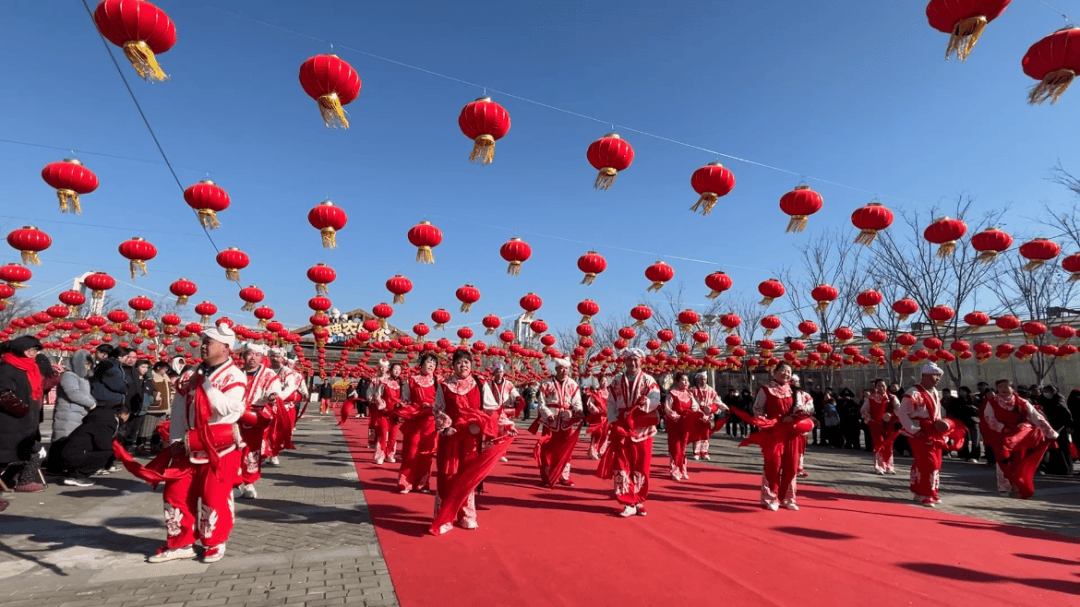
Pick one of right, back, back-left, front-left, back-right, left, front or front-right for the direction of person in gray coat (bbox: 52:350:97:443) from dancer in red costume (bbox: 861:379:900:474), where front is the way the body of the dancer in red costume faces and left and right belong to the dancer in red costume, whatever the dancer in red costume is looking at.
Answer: front-right

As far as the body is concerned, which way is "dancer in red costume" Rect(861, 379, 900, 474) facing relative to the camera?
toward the camera

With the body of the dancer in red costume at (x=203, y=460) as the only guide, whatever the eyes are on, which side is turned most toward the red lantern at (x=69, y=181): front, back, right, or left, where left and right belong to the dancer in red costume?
right

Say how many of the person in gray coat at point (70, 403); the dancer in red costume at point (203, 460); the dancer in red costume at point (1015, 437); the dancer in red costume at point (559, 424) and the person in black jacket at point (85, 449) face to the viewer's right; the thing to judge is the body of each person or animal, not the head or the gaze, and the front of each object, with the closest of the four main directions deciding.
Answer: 2

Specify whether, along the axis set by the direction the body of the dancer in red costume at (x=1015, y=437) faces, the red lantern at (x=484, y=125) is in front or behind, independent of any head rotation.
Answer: in front

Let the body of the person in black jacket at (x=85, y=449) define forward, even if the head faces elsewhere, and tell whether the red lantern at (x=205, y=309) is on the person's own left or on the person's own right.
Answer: on the person's own left

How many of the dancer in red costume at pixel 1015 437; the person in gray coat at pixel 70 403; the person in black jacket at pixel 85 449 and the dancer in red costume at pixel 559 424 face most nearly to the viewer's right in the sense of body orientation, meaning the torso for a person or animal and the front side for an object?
2

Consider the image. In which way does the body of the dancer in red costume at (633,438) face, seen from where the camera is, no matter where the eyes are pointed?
toward the camera

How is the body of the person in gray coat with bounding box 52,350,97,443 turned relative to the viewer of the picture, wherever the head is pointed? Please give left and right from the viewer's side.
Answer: facing to the right of the viewer
